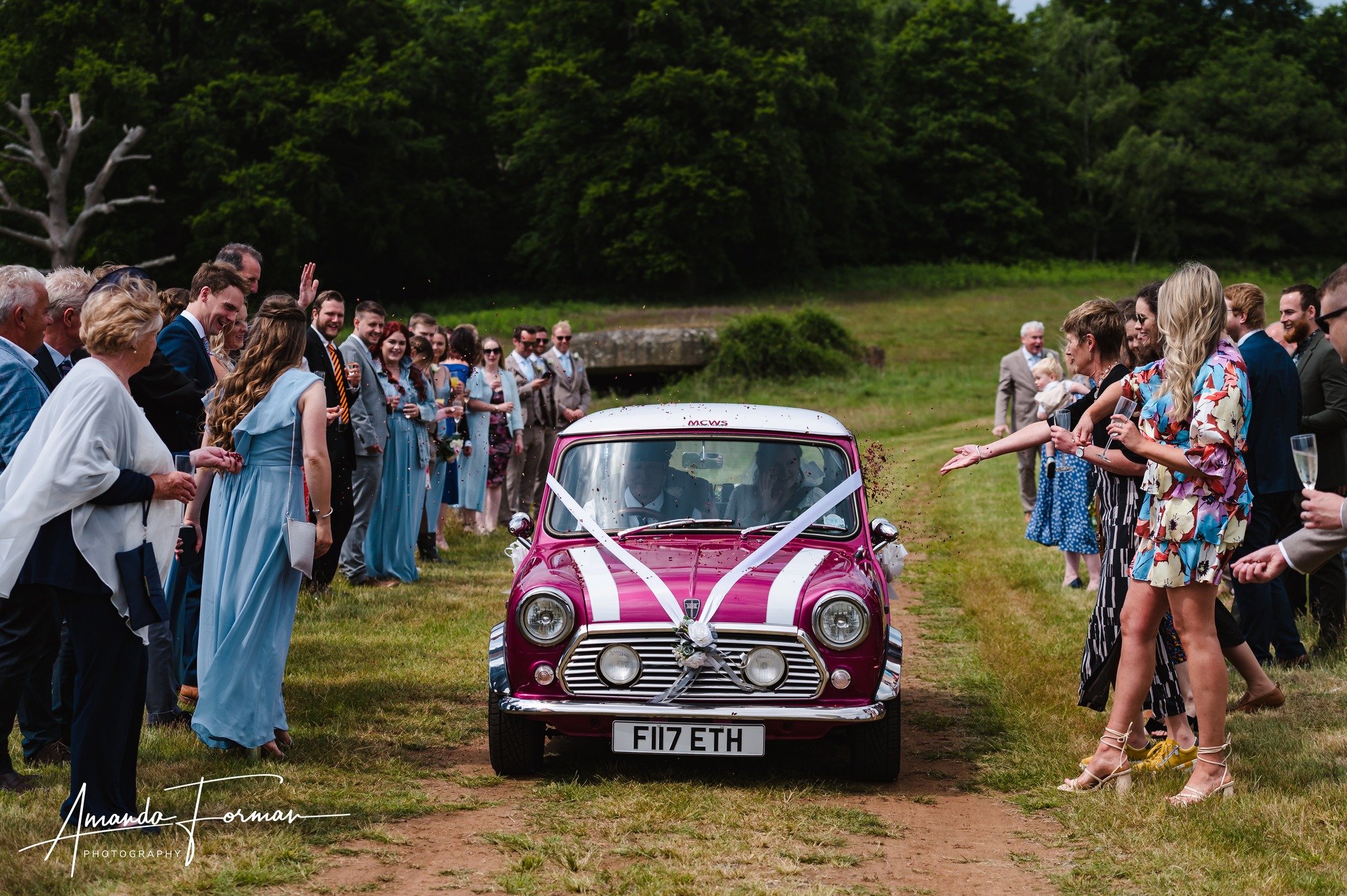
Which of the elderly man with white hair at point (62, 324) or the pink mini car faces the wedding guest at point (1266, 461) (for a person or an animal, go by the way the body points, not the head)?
the elderly man with white hair

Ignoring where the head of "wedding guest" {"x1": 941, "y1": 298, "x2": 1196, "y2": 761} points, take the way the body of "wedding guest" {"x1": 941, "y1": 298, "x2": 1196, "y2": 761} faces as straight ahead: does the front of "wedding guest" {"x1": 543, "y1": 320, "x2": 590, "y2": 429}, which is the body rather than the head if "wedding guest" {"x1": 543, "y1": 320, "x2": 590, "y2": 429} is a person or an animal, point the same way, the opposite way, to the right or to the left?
to the left

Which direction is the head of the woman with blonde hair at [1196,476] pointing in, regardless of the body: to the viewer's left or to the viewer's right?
to the viewer's left

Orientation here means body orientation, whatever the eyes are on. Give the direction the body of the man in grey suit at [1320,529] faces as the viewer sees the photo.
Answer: to the viewer's left

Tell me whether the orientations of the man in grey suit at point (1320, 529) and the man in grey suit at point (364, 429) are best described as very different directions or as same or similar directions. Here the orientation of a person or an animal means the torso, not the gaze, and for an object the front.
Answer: very different directions

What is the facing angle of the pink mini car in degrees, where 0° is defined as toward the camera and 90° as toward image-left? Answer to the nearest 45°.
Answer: approximately 0°

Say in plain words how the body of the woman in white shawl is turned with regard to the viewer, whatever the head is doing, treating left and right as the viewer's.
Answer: facing to the right of the viewer

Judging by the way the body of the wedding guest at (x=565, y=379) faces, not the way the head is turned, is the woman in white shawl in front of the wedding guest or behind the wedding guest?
in front

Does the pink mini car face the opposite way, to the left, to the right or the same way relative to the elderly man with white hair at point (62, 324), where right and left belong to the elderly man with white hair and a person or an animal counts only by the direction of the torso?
to the right

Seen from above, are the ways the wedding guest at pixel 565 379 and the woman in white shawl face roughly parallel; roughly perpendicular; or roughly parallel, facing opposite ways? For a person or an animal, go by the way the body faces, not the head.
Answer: roughly perpendicular

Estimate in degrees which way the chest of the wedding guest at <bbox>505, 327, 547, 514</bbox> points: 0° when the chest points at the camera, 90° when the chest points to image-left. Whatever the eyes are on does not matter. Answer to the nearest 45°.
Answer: approximately 315°

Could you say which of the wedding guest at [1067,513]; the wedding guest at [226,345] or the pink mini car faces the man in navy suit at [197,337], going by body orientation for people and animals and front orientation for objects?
the wedding guest at [1067,513]

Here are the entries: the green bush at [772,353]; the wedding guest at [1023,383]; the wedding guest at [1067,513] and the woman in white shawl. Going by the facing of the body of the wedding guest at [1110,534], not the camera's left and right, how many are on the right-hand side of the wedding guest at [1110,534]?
3

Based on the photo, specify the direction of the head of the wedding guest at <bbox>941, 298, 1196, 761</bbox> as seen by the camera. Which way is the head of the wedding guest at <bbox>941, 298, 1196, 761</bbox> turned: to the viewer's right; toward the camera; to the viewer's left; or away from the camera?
to the viewer's left
